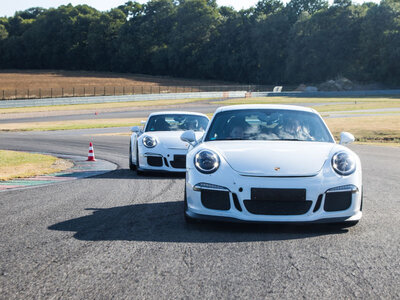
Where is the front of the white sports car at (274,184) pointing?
toward the camera

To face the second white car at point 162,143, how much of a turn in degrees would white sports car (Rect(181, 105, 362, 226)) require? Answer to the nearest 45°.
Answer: approximately 180°
